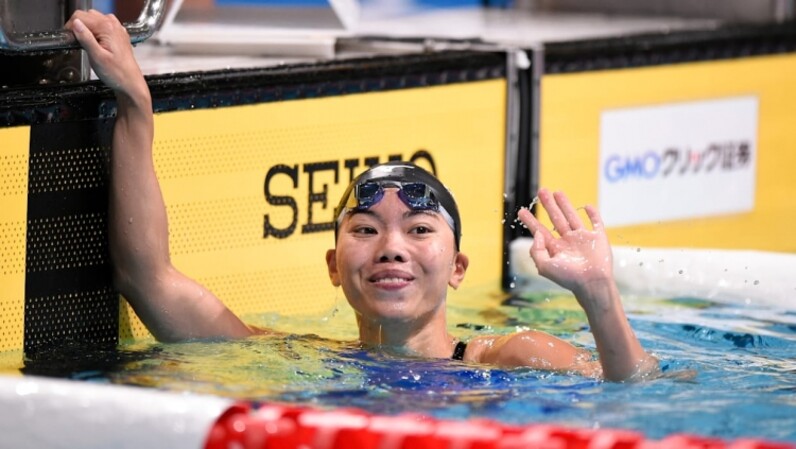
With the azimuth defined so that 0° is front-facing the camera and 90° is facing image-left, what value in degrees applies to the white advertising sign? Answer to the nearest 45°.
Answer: approximately 315°

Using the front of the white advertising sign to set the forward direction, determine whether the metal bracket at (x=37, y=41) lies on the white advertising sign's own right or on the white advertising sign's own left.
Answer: on the white advertising sign's own right

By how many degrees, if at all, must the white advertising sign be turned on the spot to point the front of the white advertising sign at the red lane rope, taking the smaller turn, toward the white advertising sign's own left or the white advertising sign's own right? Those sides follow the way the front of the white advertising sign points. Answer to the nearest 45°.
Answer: approximately 45° to the white advertising sign's own right
